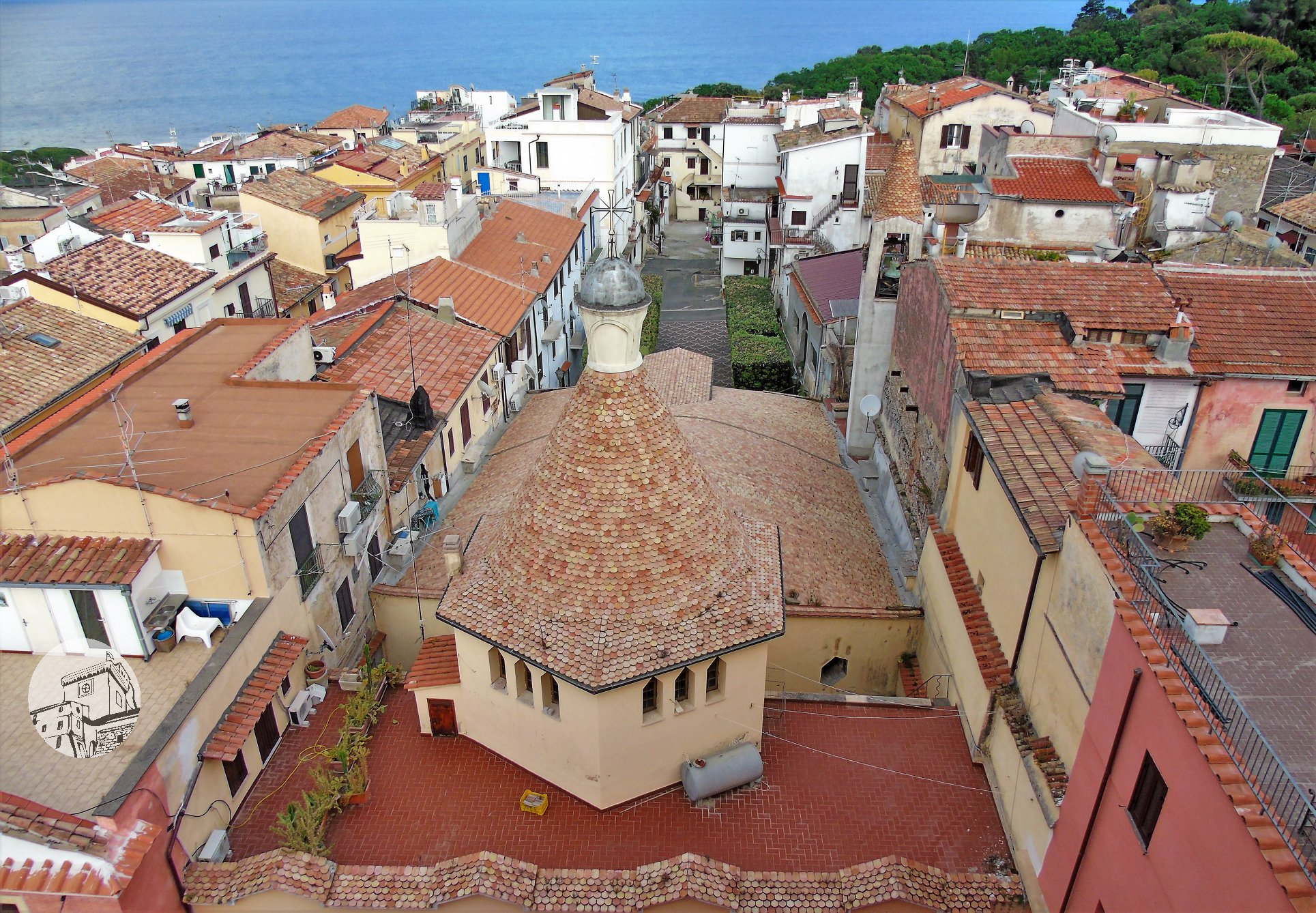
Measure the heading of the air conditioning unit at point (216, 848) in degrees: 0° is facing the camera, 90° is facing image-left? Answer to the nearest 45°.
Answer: approximately 270°

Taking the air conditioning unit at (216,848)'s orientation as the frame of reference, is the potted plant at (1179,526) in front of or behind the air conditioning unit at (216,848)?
in front

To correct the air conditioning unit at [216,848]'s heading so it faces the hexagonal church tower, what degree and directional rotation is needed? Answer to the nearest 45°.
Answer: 0° — it already faces it

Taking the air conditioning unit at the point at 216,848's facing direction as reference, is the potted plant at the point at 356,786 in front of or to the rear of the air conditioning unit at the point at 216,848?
in front

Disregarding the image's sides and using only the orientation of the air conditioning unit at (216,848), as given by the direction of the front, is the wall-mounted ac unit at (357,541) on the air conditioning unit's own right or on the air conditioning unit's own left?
on the air conditioning unit's own left

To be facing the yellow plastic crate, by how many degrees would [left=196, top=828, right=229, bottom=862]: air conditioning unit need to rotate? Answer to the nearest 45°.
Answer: approximately 45° to its right
